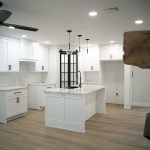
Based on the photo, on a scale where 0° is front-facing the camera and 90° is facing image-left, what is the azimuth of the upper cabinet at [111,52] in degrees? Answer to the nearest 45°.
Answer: approximately 0°

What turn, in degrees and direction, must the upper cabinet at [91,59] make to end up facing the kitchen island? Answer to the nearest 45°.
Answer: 0° — it already faces it

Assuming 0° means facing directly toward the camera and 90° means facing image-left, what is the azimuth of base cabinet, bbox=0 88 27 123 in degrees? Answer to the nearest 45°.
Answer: approximately 315°

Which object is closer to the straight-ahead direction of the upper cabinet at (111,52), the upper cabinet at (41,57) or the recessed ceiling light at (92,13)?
the recessed ceiling light

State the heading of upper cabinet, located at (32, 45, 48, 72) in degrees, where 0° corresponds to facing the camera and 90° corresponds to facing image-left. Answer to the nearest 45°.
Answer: approximately 315°

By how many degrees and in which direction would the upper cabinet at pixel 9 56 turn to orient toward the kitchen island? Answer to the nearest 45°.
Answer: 0° — it already faces it

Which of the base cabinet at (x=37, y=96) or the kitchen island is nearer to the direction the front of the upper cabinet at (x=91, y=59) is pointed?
the kitchen island

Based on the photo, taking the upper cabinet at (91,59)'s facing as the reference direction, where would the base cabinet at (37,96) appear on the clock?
The base cabinet is roughly at 2 o'clock from the upper cabinet.

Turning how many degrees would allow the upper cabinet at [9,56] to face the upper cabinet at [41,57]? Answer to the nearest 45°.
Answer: approximately 90° to its left

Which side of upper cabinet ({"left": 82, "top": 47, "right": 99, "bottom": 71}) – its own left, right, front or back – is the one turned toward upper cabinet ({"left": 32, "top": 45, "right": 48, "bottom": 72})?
right

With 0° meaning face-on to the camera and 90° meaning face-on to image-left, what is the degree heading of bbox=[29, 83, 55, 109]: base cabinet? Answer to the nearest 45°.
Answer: approximately 315°
